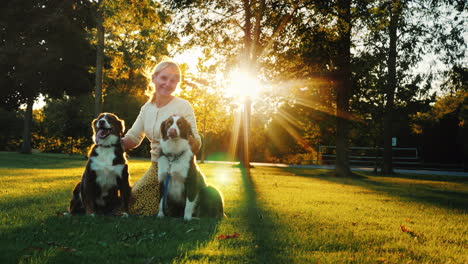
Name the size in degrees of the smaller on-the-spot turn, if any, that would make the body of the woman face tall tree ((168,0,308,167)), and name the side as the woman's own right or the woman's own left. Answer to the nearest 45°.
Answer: approximately 180°

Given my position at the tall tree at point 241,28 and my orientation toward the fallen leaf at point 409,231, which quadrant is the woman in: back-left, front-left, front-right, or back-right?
front-right

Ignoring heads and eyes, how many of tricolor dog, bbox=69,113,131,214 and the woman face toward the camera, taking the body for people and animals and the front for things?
2

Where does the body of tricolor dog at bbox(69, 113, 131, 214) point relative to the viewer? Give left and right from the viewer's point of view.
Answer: facing the viewer

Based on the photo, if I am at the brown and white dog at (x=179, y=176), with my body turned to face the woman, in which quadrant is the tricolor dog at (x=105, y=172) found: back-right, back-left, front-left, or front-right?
front-left

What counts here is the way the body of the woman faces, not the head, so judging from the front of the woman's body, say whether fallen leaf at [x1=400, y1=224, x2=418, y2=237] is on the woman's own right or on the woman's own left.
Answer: on the woman's own left

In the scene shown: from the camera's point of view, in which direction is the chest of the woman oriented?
toward the camera

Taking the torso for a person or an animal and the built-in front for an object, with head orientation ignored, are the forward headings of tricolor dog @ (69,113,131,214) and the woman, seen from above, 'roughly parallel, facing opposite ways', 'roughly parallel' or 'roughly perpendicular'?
roughly parallel

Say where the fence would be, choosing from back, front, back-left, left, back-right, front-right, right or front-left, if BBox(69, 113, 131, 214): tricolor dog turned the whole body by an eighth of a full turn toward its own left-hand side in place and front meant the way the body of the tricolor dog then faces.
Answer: left

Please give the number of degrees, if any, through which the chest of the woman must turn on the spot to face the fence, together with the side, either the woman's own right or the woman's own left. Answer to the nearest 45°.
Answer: approximately 135° to the woman's own left
